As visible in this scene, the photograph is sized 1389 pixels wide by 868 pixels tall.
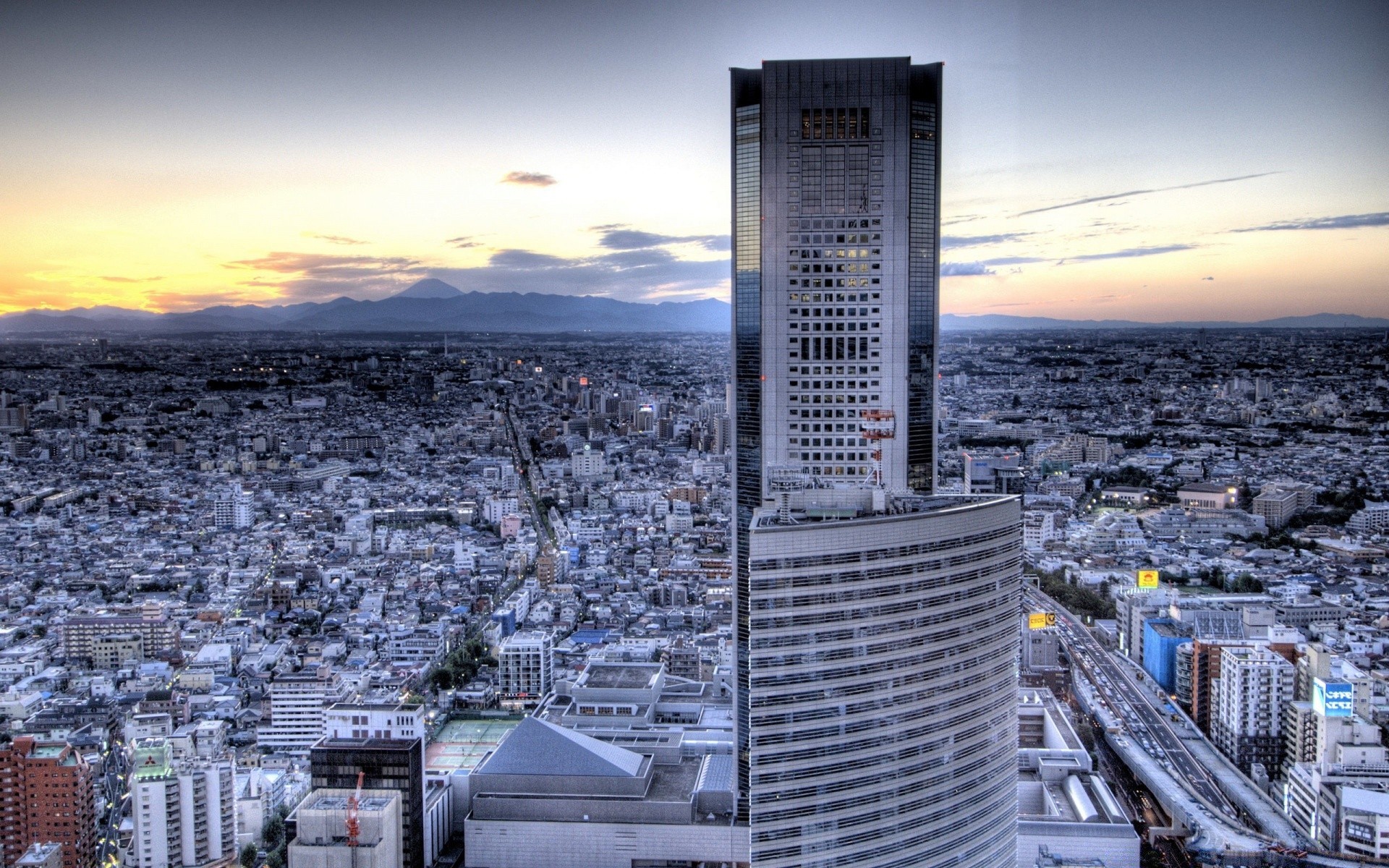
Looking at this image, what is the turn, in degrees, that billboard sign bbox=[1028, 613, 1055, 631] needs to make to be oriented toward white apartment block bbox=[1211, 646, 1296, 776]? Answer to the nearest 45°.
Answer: approximately 45° to its left

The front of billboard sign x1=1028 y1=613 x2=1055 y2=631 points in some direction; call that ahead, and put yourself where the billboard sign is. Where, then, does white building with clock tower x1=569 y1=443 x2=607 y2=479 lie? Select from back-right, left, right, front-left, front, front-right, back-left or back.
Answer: back-right

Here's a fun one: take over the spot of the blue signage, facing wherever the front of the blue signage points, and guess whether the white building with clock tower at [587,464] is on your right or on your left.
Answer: on your right

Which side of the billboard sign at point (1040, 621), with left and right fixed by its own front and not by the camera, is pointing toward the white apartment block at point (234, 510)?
right

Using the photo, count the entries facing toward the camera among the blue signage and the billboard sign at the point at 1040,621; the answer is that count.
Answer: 2

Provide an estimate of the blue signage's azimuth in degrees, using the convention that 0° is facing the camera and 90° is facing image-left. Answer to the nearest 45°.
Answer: approximately 0°
